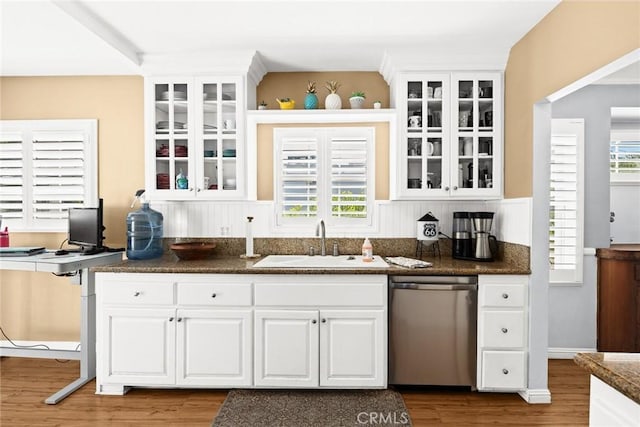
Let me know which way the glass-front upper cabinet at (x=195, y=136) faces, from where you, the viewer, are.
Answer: facing the viewer

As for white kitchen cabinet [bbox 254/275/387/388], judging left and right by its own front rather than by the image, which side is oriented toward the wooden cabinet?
left

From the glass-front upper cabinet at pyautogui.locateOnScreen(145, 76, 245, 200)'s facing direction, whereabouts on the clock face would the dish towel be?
The dish towel is roughly at 10 o'clock from the glass-front upper cabinet.

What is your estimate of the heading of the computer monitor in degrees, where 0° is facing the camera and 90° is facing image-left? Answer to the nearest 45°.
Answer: approximately 45°

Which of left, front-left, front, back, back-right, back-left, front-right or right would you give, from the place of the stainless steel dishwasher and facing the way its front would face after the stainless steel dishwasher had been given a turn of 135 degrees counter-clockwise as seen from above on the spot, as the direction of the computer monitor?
back-left

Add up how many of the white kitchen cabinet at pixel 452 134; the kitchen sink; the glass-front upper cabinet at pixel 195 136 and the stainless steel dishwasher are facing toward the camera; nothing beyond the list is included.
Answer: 4

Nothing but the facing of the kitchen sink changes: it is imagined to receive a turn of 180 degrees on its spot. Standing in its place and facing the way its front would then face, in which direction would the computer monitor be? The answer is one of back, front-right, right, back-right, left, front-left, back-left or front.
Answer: left

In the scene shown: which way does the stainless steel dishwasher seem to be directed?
toward the camera

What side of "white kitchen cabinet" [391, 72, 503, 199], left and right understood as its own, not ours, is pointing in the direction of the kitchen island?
front

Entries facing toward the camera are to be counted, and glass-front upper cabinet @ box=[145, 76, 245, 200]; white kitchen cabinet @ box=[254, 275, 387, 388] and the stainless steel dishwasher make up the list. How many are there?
3

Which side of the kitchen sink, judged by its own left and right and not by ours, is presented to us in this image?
front

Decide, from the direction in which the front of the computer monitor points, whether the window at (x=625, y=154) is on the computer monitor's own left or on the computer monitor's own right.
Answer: on the computer monitor's own left

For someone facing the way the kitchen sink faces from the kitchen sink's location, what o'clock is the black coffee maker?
The black coffee maker is roughly at 9 o'clock from the kitchen sink.

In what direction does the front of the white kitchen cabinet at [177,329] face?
toward the camera

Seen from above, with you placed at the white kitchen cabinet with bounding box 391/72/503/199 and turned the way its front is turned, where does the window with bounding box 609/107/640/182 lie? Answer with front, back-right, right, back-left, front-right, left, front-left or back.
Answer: back-left

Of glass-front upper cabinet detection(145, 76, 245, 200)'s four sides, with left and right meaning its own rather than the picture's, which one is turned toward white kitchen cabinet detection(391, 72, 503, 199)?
left
